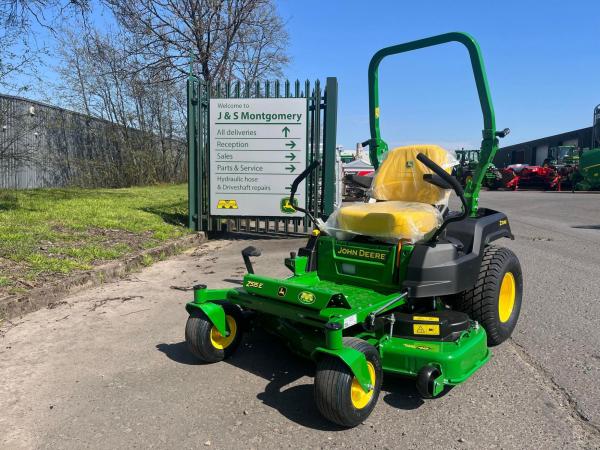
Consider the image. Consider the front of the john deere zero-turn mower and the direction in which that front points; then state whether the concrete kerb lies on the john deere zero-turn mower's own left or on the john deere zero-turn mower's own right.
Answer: on the john deere zero-turn mower's own right

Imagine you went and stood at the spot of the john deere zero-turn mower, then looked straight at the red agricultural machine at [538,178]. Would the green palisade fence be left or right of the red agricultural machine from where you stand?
left

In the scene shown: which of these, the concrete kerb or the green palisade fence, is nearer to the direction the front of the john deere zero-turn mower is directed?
the concrete kerb

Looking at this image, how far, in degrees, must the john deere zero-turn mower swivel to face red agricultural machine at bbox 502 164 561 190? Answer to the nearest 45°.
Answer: approximately 135° to its right

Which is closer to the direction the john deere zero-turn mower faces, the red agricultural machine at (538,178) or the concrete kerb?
the concrete kerb

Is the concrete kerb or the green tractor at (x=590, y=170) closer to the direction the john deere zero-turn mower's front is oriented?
the concrete kerb

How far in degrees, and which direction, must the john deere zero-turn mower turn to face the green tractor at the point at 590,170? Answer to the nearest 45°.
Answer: approximately 180°

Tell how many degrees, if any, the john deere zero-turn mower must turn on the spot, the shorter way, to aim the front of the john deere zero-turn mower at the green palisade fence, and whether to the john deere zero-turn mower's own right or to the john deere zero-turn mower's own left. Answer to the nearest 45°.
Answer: approximately 135° to the john deere zero-turn mower's own right
